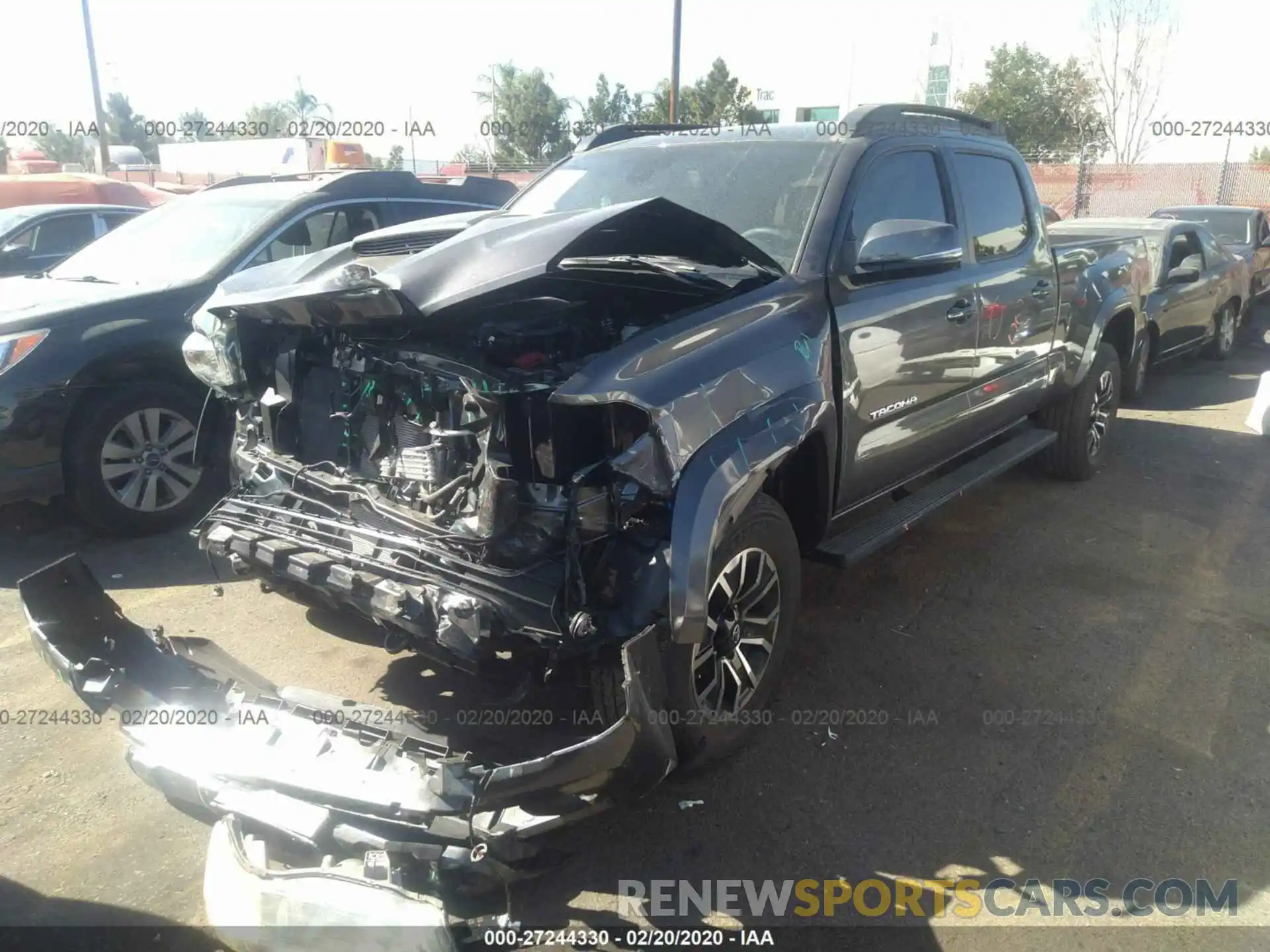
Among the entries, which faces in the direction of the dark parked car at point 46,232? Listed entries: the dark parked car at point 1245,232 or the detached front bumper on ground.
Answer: the dark parked car at point 1245,232

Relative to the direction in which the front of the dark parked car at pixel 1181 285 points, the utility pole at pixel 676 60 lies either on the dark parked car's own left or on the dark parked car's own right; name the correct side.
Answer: on the dark parked car's own right

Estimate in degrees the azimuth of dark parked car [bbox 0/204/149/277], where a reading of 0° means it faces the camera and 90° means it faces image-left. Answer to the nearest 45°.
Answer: approximately 45°

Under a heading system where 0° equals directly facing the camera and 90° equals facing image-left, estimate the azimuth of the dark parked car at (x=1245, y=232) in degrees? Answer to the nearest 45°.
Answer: approximately 45°

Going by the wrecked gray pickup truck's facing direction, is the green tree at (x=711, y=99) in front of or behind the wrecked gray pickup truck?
behind

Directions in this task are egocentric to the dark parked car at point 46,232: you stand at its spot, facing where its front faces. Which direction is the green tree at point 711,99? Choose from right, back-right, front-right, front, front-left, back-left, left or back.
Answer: back

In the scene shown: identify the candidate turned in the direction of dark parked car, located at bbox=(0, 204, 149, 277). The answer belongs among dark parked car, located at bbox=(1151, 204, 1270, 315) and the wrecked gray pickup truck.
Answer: dark parked car, located at bbox=(1151, 204, 1270, 315)

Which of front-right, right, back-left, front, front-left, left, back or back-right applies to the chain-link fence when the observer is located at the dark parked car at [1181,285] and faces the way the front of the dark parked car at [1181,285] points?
back-right

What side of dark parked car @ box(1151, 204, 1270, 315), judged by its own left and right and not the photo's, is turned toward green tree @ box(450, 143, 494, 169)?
right

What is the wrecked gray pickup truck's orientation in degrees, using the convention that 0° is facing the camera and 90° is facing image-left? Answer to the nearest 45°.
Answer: approximately 45°
